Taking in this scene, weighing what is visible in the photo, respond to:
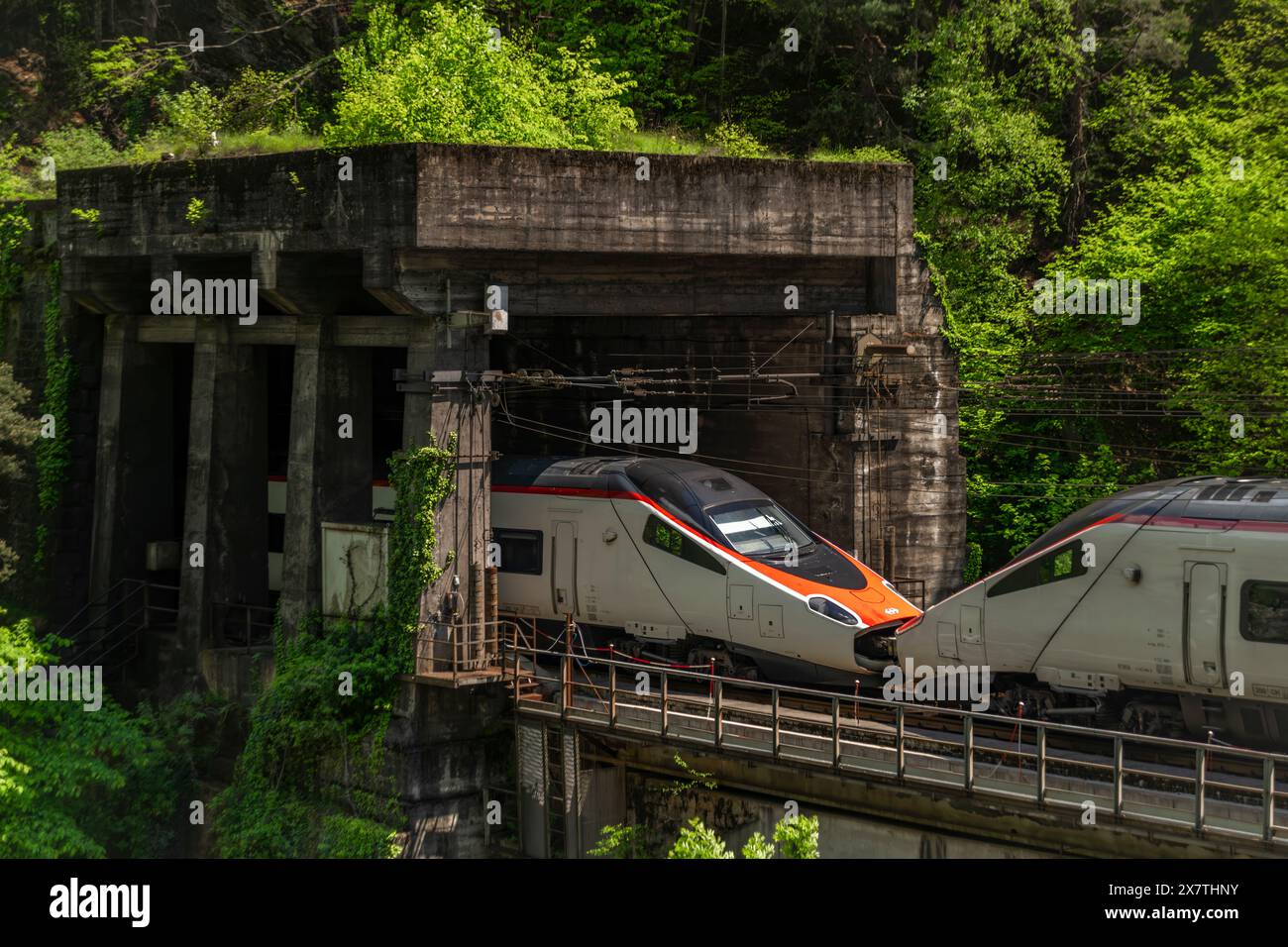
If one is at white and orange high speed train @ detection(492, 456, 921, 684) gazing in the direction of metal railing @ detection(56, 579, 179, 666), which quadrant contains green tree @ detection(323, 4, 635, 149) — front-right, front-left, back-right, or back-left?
front-right

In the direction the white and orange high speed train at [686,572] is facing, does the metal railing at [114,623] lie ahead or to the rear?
to the rear

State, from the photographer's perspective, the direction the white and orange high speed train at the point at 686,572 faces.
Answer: facing the viewer and to the right of the viewer
